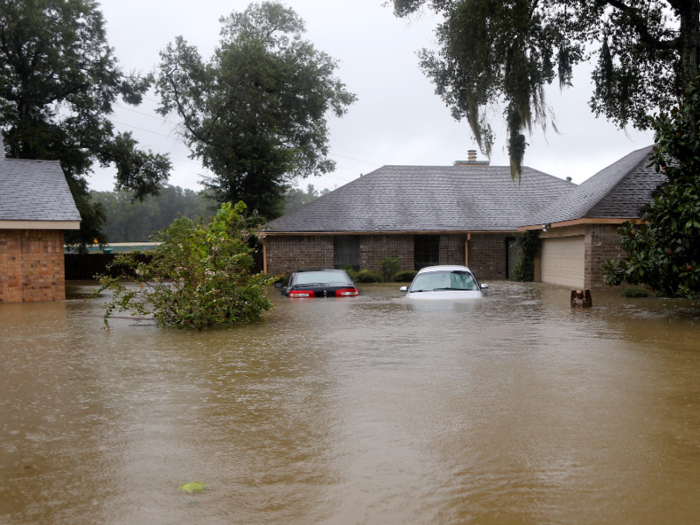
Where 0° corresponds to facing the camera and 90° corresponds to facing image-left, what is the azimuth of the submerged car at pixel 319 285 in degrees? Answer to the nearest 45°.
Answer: approximately 180°

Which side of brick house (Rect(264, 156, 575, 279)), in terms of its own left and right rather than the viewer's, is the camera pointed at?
front

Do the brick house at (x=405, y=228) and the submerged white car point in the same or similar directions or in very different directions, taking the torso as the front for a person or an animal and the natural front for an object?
same or similar directions

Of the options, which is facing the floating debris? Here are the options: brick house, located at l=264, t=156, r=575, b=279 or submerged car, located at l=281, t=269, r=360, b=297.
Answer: the brick house

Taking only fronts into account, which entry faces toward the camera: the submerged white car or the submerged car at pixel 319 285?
the submerged white car

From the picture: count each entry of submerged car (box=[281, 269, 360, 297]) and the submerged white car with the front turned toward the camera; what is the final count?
1

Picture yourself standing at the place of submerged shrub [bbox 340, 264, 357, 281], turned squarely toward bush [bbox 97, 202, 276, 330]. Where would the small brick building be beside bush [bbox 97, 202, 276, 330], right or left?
right

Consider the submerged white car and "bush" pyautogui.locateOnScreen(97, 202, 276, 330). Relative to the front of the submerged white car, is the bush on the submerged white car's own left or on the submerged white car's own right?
on the submerged white car's own right

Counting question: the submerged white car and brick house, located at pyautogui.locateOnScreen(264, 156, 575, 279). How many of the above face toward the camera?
2

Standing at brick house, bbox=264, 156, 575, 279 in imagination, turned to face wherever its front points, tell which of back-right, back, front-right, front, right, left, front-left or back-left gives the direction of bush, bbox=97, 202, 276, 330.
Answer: front

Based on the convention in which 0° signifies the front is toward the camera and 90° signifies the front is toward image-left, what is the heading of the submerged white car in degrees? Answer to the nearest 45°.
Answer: approximately 0°

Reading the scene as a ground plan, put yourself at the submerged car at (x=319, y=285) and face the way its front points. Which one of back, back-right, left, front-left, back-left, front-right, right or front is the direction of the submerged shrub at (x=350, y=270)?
front

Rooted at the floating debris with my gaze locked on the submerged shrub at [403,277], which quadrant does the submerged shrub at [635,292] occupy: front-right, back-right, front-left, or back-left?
front-right

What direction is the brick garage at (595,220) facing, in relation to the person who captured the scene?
facing the viewer and to the left of the viewer

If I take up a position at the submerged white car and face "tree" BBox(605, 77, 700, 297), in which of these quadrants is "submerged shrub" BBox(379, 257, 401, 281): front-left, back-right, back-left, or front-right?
back-left

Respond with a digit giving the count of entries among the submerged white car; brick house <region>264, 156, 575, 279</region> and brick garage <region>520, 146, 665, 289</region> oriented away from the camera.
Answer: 0
